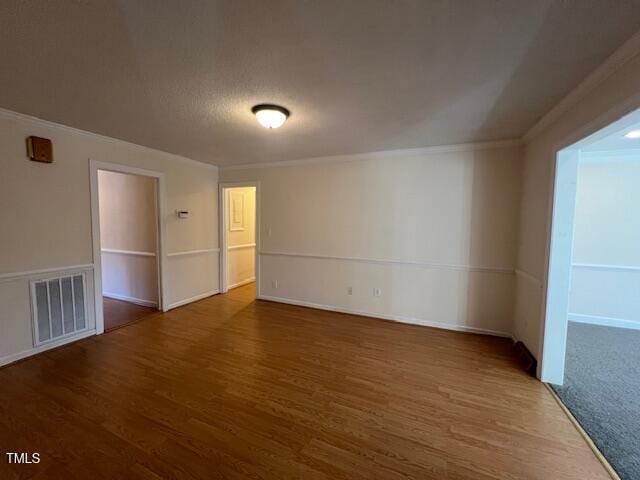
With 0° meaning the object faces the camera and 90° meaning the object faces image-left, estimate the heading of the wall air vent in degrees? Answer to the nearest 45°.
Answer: approximately 315°

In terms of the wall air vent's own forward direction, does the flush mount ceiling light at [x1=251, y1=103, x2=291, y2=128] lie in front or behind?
in front

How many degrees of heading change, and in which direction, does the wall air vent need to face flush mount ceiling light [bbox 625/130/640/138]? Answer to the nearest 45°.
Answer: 0° — it already faces it
